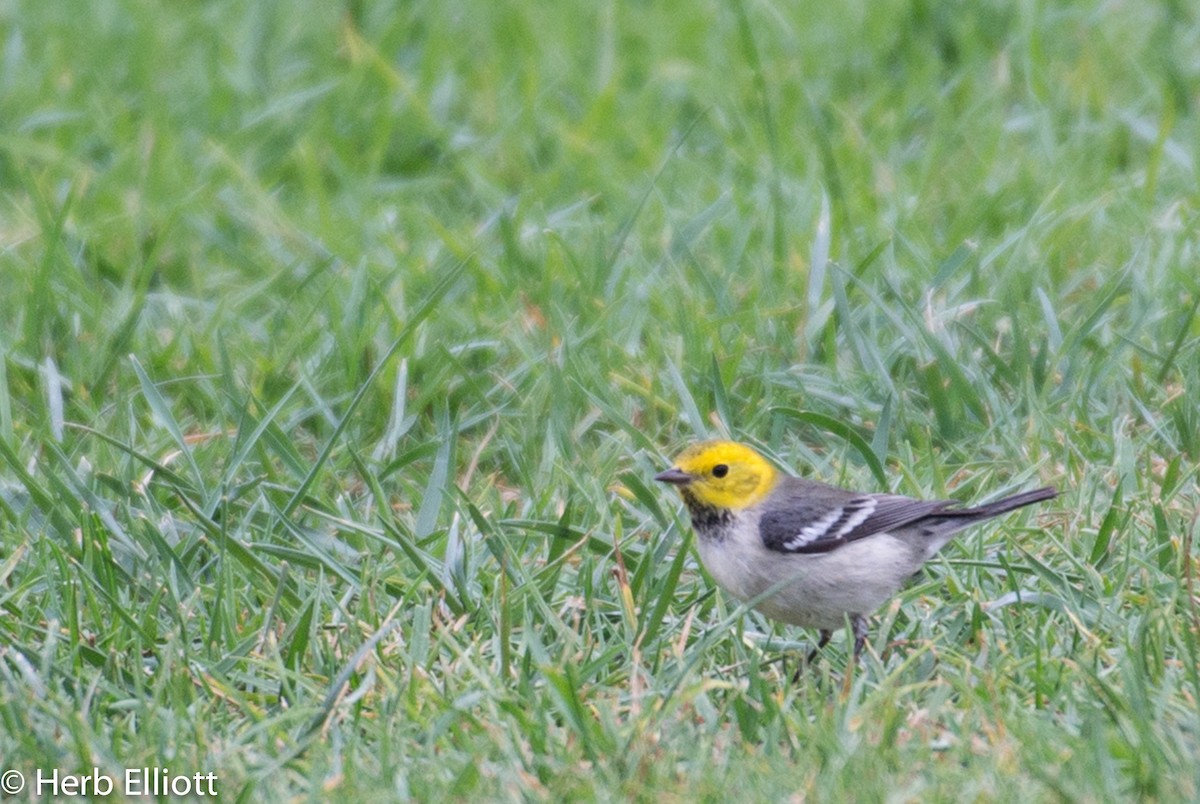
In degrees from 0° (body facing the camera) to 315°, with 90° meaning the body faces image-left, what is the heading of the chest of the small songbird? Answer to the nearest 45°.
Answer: approximately 90°
